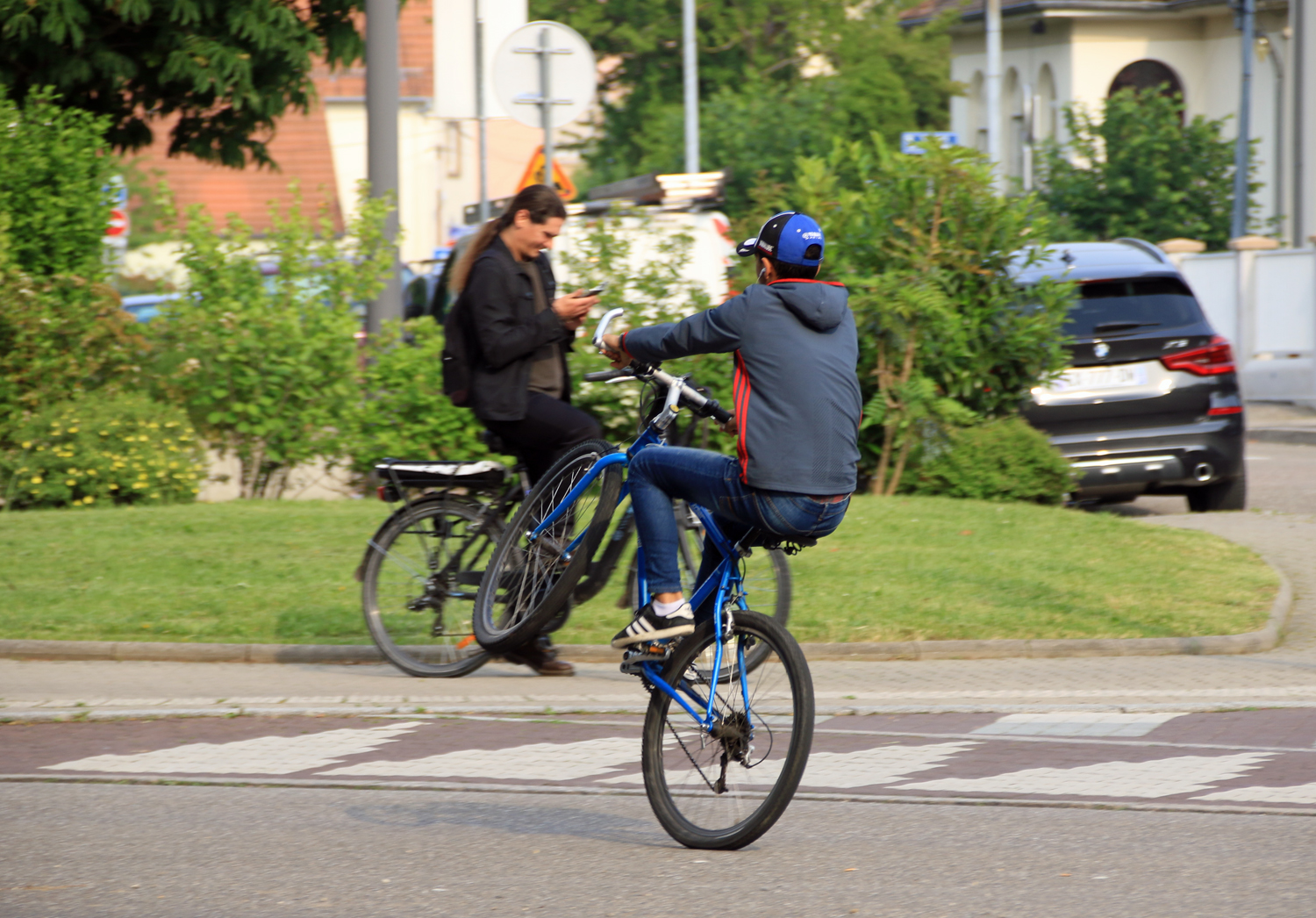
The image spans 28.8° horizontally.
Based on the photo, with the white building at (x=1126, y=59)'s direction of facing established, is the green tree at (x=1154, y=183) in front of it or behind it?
in front

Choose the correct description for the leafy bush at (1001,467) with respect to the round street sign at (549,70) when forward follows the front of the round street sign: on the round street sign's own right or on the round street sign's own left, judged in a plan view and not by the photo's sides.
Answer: on the round street sign's own right

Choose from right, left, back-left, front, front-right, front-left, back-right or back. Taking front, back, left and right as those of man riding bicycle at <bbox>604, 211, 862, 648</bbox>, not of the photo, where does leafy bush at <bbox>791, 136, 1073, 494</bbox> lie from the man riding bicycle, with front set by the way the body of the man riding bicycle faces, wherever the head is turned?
front-right

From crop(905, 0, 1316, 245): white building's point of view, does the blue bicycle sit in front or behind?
in front

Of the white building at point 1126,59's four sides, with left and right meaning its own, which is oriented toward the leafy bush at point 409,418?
front

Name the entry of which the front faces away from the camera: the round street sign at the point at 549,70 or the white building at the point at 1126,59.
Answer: the round street sign

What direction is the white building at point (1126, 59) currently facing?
toward the camera

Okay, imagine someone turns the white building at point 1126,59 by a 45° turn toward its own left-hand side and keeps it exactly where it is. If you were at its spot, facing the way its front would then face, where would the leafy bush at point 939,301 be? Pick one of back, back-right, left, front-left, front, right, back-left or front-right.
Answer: front-right

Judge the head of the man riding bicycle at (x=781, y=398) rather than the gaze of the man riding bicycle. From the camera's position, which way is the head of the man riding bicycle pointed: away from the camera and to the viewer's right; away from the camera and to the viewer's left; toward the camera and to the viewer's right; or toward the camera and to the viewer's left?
away from the camera and to the viewer's left

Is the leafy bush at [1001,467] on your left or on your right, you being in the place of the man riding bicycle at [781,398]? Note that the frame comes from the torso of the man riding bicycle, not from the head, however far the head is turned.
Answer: on your right

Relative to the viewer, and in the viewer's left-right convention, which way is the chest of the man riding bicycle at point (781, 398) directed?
facing away from the viewer and to the left of the viewer

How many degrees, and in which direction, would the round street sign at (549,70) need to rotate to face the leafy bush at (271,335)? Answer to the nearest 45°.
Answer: approximately 90° to its left

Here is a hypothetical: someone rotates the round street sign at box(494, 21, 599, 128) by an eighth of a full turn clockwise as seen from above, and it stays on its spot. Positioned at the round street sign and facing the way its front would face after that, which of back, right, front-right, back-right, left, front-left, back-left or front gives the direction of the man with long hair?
back-right

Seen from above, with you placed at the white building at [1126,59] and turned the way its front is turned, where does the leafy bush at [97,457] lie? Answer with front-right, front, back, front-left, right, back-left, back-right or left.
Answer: front

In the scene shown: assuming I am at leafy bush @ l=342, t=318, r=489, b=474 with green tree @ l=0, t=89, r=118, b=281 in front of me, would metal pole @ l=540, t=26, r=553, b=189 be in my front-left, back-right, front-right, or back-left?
front-right

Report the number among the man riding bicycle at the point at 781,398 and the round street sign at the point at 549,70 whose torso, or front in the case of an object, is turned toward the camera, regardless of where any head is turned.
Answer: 0

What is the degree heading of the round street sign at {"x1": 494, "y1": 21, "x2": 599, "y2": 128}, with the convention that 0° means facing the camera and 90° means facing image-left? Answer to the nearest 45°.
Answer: approximately 180°
